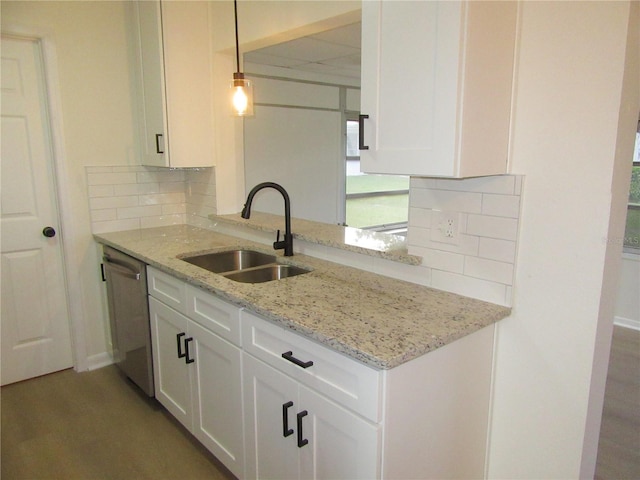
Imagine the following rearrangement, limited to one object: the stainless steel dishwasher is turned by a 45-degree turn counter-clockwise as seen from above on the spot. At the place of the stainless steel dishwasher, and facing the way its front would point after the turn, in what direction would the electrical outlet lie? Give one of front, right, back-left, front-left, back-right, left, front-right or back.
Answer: front-left

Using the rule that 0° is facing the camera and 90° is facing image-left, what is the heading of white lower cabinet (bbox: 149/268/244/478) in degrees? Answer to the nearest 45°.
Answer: approximately 45°

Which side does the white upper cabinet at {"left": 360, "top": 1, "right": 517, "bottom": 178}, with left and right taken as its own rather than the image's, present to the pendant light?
right

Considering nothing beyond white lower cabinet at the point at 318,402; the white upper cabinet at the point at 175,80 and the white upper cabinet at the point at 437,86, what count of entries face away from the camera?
0

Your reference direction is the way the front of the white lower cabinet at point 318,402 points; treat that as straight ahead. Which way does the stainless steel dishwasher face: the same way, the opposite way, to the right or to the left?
the same way

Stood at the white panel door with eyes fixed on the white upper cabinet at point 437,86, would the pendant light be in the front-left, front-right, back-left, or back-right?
front-left

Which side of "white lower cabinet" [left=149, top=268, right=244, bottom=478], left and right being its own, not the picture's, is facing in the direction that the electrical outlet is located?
left

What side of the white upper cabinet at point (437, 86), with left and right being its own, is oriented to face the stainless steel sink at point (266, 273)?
right

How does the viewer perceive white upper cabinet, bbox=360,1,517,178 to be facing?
facing the viewer and to the left of the viewer
